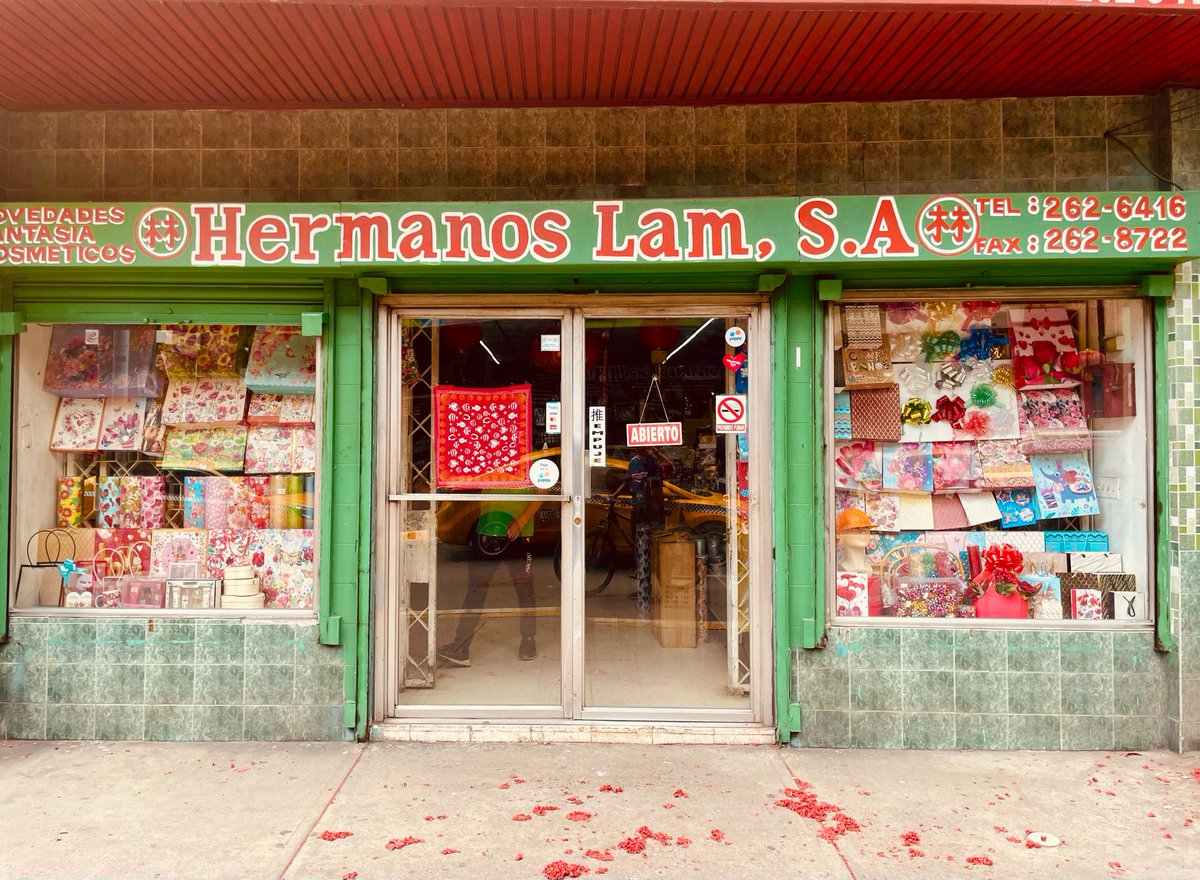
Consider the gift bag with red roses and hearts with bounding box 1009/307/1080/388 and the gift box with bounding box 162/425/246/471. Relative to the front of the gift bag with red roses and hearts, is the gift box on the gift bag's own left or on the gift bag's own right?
on the gift bag's own right

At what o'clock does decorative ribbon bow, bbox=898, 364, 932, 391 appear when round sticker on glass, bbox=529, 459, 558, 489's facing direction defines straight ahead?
The decorative ribbon bow is roughly at 9 o'clock from the round sticker on glass.

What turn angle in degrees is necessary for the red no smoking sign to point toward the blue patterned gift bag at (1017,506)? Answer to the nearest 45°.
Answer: approximately 90° to its left

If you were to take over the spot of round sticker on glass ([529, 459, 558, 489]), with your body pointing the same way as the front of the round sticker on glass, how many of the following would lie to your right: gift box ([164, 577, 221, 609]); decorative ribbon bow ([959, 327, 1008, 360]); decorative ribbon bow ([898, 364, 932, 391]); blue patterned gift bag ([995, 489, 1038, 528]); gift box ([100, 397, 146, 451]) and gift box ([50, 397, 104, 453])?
3

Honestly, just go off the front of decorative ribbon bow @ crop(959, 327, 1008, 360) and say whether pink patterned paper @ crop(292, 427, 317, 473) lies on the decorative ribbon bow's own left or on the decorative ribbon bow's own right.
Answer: on the decorative ribbon bow's own right

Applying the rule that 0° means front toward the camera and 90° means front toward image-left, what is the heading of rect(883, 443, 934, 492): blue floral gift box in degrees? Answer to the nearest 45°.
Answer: approximately 0°
